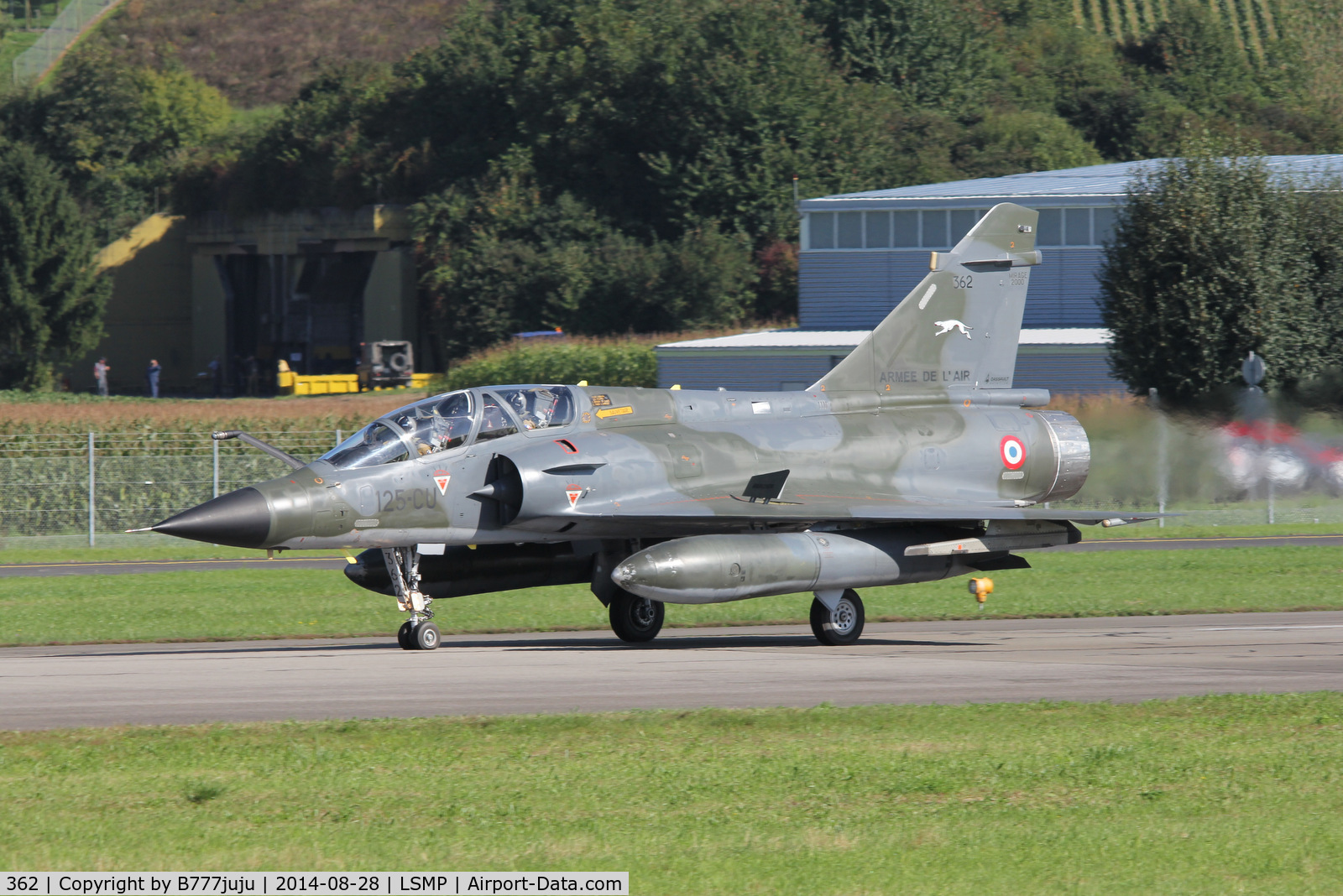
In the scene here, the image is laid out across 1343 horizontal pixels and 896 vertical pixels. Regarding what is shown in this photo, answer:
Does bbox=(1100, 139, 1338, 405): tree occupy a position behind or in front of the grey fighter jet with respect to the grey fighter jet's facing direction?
behind

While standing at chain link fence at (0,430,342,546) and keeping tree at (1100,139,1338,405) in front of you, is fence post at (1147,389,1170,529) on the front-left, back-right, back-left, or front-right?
front-right

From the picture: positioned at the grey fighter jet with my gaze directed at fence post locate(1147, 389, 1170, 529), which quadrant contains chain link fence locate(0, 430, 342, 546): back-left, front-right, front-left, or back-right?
front-left

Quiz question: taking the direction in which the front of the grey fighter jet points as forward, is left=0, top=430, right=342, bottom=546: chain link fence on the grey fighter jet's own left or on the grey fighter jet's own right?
on the grey fighter jet's own right

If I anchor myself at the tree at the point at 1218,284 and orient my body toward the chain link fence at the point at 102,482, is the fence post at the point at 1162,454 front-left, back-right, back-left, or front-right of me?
front-left

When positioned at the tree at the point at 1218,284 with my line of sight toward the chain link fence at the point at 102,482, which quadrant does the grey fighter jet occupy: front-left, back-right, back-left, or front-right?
front-left

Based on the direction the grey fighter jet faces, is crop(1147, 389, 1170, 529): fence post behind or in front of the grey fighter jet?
behind

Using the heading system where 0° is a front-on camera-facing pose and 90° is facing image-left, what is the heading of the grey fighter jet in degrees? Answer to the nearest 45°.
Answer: approximately 45°
